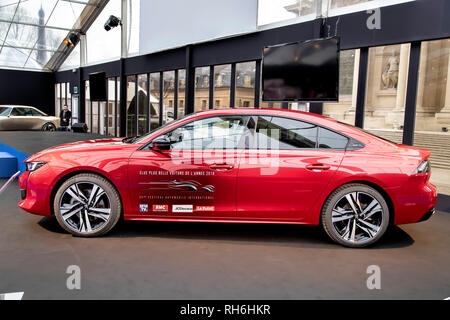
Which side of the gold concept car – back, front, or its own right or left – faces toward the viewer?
left

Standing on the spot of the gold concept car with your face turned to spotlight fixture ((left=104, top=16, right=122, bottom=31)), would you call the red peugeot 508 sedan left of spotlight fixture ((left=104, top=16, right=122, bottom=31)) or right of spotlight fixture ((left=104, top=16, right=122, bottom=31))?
right

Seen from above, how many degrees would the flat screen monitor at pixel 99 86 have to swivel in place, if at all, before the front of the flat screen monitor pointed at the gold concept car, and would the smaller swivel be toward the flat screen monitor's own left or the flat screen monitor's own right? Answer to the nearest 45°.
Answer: approximately 90° to the flat screen monitor's own right

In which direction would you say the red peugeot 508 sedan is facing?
to the viewer's left

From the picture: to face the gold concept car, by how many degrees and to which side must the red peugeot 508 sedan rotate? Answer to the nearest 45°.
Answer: approximately 45° to its right

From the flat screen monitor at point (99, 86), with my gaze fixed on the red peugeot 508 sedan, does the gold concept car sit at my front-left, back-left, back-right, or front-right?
back-right

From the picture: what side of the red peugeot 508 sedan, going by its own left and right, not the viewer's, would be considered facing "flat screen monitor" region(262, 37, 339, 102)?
right

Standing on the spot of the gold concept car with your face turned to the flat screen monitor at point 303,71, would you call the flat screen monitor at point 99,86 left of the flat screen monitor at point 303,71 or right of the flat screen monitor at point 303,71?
left

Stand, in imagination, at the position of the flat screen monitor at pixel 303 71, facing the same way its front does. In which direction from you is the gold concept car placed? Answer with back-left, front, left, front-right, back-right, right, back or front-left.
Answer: right

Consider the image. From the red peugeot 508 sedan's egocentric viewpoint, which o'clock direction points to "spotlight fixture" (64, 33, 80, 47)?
The spotlight fixture is roughly at 2 o'clock from the red peugeot 508 sedan.

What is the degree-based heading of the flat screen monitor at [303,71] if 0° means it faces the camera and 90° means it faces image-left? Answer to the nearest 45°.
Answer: approximately 45°

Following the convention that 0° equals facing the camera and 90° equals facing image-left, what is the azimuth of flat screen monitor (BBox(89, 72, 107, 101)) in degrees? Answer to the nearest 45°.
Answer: approximately 45°

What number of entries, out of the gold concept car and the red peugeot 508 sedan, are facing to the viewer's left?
2
